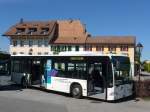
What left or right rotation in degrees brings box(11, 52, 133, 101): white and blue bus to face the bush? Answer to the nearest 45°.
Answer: approximately 45° to its left

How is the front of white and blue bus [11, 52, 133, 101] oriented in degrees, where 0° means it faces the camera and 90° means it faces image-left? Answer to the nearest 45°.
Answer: approximately 315°
